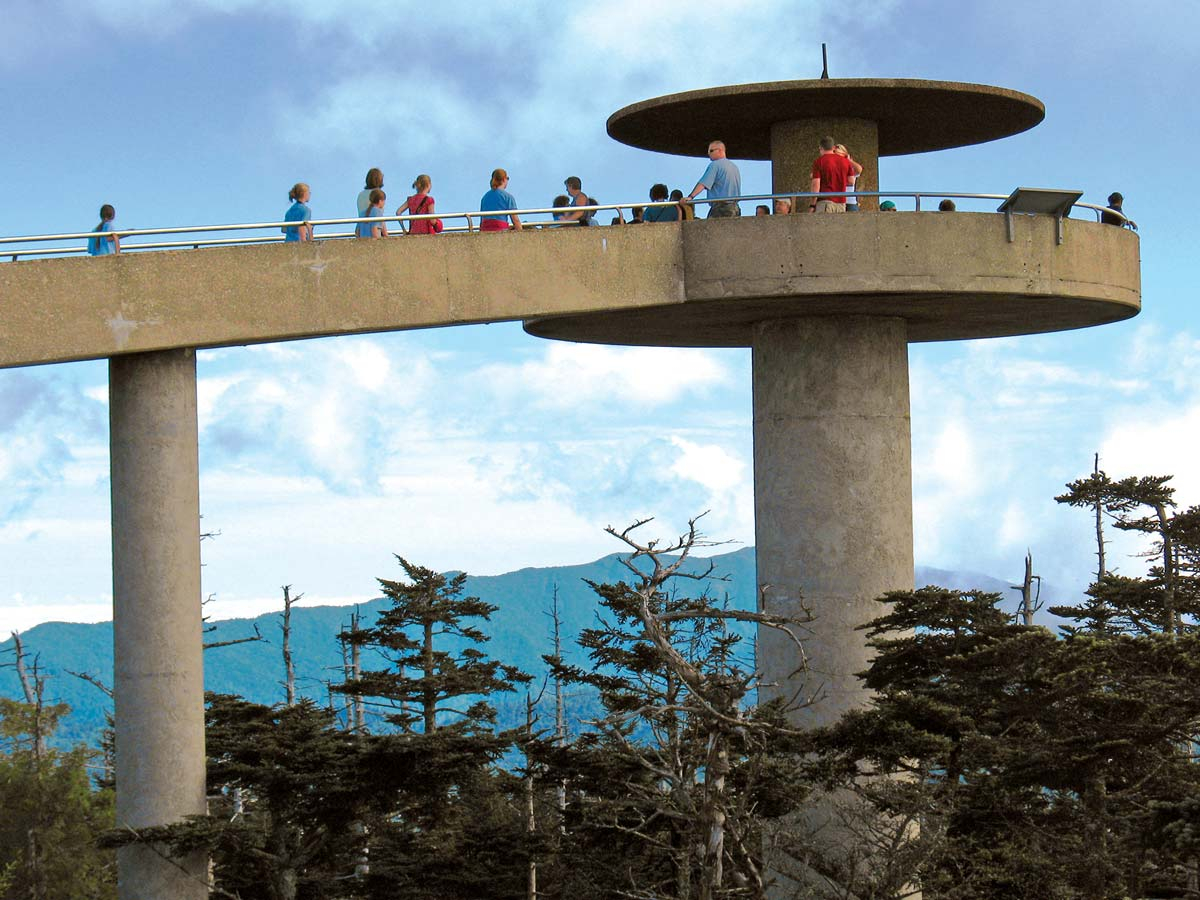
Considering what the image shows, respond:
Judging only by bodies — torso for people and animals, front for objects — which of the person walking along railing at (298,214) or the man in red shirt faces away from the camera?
the man in red shirt

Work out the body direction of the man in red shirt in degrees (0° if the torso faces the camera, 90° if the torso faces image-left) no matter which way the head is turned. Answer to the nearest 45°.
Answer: approximately 180°

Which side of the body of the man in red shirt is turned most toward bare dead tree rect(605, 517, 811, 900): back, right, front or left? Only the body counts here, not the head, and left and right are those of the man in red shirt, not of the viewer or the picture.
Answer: back
